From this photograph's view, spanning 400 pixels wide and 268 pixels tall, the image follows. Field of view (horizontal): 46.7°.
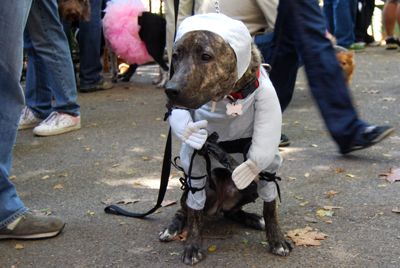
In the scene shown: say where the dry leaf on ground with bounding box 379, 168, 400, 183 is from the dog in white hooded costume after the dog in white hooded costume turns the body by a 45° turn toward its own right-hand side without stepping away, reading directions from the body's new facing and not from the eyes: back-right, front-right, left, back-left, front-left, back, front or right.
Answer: back

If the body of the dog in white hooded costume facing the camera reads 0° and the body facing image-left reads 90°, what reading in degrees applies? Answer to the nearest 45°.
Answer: approximately 0°

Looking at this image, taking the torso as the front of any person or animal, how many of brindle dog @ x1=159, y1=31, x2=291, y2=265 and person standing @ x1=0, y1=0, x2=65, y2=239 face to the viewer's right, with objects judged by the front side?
1

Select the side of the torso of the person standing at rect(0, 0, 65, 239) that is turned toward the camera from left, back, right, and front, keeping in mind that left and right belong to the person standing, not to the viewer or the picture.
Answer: right

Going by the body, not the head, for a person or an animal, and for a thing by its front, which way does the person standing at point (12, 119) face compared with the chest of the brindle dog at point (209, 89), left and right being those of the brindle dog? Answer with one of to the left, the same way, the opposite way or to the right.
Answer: to the left

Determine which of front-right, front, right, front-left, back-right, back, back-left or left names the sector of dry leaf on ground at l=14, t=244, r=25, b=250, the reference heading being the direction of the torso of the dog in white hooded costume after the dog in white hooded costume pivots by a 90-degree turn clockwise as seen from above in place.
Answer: front
